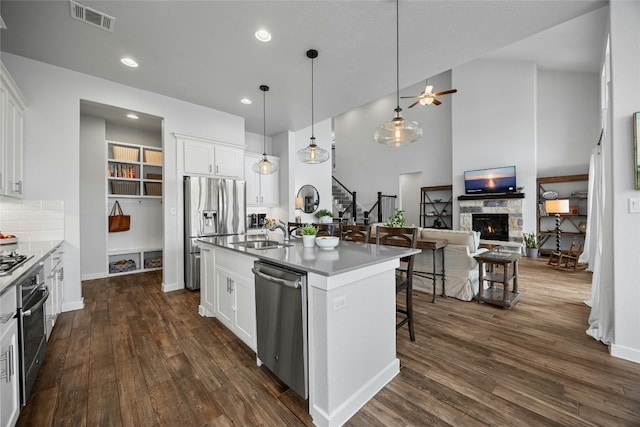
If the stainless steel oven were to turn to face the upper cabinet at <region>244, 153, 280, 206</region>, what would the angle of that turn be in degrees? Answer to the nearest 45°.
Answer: approximately 45° to its left

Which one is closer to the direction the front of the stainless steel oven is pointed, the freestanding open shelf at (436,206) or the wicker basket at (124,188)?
the freestanding open shelf

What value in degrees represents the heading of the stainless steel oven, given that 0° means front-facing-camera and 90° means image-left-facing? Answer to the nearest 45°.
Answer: approximately 270°

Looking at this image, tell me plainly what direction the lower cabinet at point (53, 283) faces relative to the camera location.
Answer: facing to the right of the viewer

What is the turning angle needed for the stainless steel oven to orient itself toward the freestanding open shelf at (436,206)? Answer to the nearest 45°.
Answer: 0° — it already faces it

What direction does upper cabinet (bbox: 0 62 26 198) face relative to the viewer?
to the viewer's right

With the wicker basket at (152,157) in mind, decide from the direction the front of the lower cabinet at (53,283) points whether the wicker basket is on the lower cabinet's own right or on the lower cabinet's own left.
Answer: on the lower cabinet's own left

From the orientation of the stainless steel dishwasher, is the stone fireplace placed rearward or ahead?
rearward

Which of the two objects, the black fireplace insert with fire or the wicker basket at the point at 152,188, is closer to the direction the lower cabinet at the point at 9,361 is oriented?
the black fireplace insert with fire

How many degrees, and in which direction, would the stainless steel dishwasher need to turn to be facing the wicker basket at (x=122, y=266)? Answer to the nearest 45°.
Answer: approximately 90° to its right
